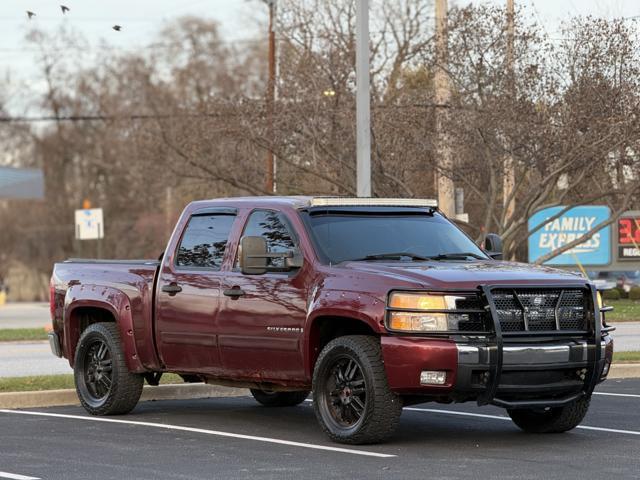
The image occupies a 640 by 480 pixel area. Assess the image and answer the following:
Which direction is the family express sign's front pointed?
toward the camera

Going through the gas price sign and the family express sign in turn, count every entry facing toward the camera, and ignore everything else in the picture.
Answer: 2

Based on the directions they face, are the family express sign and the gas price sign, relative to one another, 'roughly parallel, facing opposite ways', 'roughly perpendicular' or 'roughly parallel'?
roughly parallel

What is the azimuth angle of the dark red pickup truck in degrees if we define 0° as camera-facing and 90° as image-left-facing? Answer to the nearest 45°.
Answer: approximately 315°

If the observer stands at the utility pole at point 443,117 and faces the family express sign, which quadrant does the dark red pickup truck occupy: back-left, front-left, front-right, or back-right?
back-right

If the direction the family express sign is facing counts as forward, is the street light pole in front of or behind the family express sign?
in front

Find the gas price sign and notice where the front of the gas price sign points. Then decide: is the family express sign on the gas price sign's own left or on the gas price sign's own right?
on the gas price sign's own right

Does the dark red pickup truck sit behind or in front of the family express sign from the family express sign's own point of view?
in front
